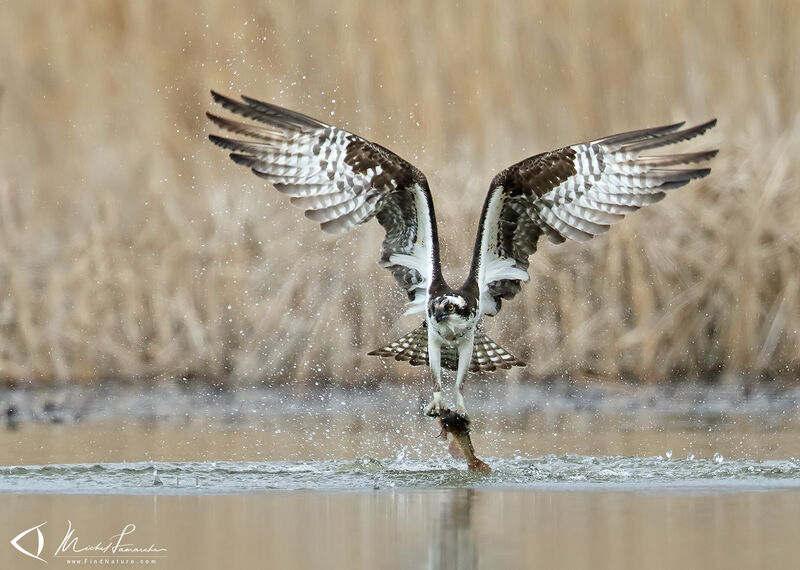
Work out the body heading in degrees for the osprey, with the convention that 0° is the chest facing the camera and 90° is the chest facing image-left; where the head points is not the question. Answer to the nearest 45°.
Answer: approximately 0°
